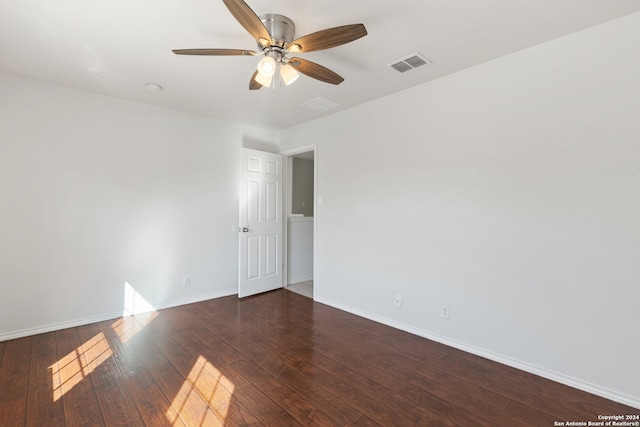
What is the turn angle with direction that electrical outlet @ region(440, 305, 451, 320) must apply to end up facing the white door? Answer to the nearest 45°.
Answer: approximately 45° to its right

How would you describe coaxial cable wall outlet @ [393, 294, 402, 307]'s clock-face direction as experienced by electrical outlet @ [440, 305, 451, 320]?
coaxial cable wall outlet @ [393, 294, 402, 307] is roughly at 2 o'clock from electrical outlet @ [440, 305, 451, 320].

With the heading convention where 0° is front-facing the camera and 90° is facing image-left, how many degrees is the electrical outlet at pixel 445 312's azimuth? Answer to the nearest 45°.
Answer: approximately 45°
